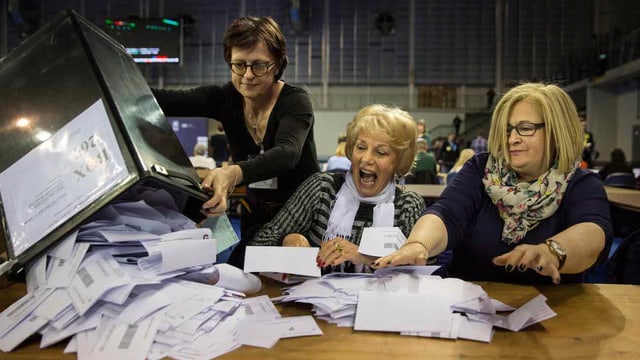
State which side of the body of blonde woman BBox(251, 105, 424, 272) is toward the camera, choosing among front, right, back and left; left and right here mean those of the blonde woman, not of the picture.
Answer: front

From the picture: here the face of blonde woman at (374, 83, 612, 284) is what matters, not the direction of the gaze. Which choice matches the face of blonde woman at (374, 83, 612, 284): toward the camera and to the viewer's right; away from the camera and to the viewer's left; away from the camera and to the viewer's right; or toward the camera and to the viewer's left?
toward the camera and to the viewer's left

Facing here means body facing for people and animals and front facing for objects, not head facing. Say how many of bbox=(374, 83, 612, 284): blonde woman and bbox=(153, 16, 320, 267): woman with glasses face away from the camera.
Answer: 0

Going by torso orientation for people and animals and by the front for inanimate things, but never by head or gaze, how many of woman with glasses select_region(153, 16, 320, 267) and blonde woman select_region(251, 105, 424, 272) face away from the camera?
0

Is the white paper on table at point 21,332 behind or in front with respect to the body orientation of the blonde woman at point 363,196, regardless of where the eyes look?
in front

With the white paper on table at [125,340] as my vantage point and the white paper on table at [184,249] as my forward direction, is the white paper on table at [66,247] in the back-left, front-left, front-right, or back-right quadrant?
front-left

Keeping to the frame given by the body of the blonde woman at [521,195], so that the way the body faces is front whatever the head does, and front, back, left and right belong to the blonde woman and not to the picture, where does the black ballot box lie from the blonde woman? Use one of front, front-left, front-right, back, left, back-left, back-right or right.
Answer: front

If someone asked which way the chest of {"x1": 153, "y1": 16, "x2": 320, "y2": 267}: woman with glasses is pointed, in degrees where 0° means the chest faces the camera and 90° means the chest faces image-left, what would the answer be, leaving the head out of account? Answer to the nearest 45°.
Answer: approximately 45°

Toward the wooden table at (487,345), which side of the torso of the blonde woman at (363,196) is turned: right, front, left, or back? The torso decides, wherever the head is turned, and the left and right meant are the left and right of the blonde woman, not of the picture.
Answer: front

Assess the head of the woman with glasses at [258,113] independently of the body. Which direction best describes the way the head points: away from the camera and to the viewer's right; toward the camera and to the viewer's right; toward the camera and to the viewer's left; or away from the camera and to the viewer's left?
toward the camera and to the viewer's left

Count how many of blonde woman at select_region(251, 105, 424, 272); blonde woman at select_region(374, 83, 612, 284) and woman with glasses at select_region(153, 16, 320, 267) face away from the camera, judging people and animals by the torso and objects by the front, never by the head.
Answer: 0

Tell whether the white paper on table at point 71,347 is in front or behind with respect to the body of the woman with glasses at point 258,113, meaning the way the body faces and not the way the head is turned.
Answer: in front
